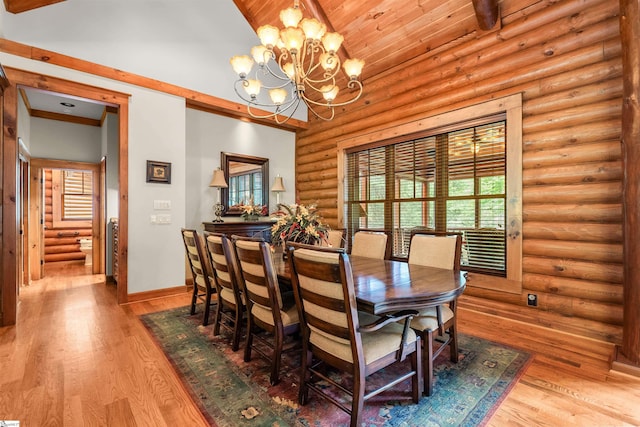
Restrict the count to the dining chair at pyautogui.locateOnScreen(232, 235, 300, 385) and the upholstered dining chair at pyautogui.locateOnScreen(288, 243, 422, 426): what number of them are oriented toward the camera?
0

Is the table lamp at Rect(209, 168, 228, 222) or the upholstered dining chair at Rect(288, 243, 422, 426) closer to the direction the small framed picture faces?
the upholstered dining chair

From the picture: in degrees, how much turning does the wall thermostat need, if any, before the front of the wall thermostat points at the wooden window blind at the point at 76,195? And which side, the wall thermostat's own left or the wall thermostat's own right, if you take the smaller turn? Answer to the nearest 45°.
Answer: approximately 135° to the wall thermostat's own right

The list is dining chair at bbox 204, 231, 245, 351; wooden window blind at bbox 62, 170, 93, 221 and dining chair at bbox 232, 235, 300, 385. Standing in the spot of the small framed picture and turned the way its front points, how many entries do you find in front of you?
2

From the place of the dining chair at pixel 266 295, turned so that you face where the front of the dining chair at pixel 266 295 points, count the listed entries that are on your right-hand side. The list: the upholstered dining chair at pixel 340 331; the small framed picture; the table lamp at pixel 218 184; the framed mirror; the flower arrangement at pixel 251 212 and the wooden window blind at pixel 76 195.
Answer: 1

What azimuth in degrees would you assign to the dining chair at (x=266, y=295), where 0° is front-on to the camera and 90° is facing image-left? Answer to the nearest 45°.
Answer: approximately 225°

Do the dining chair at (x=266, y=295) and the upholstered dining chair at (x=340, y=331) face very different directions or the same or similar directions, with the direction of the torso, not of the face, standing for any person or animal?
same or similar directions

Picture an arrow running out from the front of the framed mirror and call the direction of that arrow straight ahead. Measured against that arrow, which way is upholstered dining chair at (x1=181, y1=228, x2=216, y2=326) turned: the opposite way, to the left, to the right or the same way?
to the left

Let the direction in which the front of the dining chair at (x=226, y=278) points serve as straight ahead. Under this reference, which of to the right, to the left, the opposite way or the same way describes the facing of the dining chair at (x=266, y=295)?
the same way

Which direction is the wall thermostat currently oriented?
toward the camera

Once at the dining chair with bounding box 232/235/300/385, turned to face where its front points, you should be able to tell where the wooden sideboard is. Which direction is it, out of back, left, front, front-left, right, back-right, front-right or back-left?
front-left

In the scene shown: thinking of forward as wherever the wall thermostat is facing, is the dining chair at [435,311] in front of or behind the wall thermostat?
in front

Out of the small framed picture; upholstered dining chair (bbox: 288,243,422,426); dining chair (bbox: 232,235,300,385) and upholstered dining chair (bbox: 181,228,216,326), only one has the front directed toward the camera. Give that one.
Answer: the small framed picture

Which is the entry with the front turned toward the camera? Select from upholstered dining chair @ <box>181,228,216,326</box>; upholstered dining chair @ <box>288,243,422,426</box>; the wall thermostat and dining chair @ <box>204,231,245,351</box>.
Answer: the wall thermostat

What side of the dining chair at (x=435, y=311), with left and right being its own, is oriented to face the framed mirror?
right

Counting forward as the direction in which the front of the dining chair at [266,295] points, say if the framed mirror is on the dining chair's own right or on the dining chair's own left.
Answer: on the dining chair's own left

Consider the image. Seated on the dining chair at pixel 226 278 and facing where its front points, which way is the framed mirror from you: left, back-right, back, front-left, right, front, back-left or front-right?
front-left

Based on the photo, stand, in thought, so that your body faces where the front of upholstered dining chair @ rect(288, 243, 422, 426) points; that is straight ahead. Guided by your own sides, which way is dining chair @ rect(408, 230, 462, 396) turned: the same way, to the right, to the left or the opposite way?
the opposite way

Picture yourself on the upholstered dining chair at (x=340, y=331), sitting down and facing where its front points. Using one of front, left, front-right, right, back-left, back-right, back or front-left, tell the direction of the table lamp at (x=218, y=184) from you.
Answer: left

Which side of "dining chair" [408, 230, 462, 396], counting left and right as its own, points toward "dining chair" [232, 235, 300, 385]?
front
